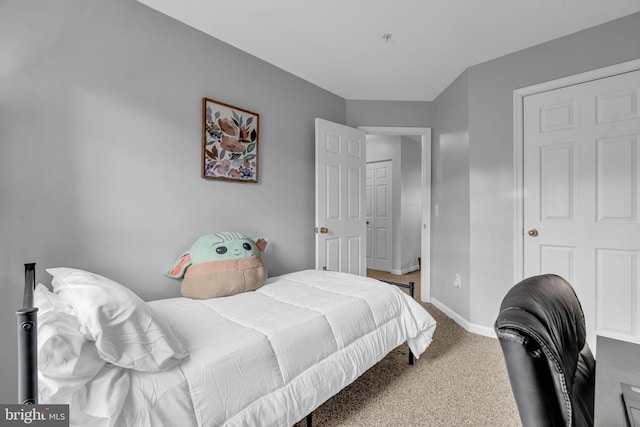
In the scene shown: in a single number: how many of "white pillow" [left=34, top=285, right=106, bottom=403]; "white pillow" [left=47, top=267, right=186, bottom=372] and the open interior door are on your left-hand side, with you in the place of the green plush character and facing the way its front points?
1

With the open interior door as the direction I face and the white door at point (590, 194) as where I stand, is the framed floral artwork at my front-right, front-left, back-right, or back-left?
front-left

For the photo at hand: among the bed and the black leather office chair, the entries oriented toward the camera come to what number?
0

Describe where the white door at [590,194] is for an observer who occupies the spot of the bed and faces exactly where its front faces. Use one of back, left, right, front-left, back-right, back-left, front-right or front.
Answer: front-right

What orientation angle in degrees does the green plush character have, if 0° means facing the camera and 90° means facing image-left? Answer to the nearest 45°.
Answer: approximately 315°

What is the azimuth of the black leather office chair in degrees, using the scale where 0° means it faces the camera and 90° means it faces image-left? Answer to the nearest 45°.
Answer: approximately 225°

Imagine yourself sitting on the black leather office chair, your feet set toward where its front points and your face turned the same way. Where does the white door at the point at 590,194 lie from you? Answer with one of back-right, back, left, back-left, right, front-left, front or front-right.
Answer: front-left

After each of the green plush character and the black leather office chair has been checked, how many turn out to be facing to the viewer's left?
0

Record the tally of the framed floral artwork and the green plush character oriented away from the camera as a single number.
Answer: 0

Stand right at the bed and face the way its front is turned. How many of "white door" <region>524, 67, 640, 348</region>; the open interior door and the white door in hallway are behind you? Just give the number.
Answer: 0

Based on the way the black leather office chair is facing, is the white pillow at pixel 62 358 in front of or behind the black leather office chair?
behind

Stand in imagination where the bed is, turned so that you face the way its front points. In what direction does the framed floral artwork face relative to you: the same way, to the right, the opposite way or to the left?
to the right

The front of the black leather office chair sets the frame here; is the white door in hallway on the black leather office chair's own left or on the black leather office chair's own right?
on the black leather office chair's own left

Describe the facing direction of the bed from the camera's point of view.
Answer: facing away from the viewer and to the right of the viewer

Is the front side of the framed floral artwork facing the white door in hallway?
no

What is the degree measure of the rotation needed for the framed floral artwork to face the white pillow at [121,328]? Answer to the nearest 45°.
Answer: approximately 45° to its right

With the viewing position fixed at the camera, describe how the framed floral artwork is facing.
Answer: facing the viewer and to the right of the viewer

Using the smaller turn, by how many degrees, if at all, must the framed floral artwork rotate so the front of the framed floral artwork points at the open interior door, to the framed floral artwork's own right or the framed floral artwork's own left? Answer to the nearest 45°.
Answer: approximately 45° to the framed floral artwork's own left

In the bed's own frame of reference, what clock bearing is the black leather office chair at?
The black leather office chair is roughly at 3 o'clock from the bed.
